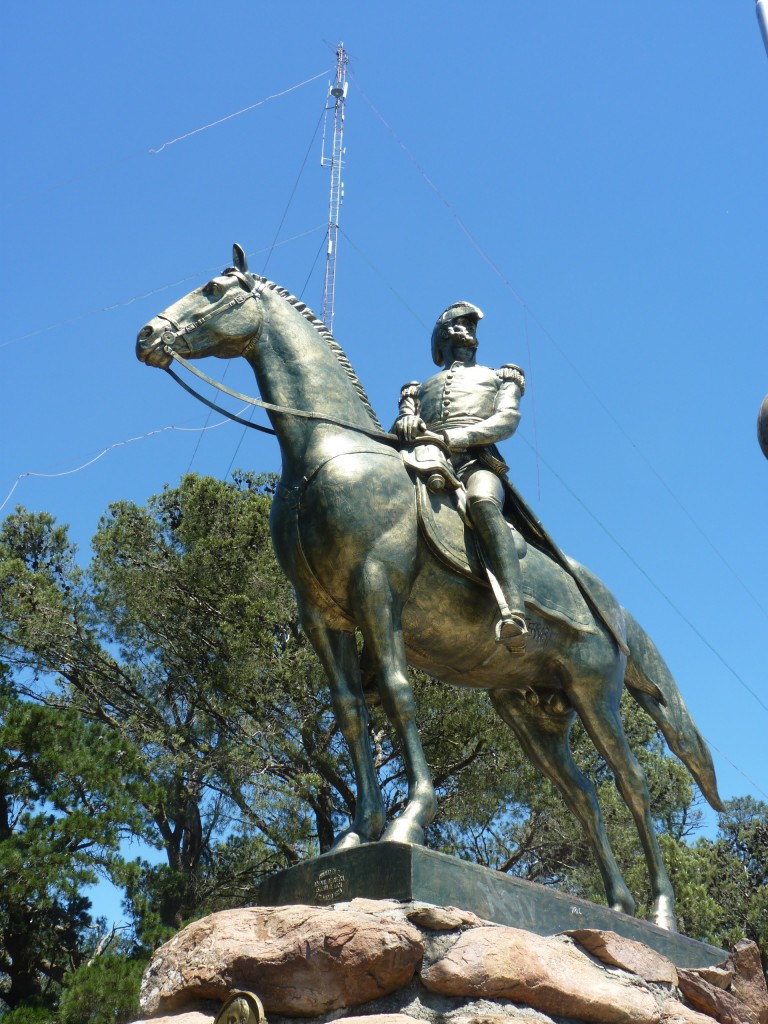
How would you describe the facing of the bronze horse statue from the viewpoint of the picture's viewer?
facing the viewer and to the left of the viewer
